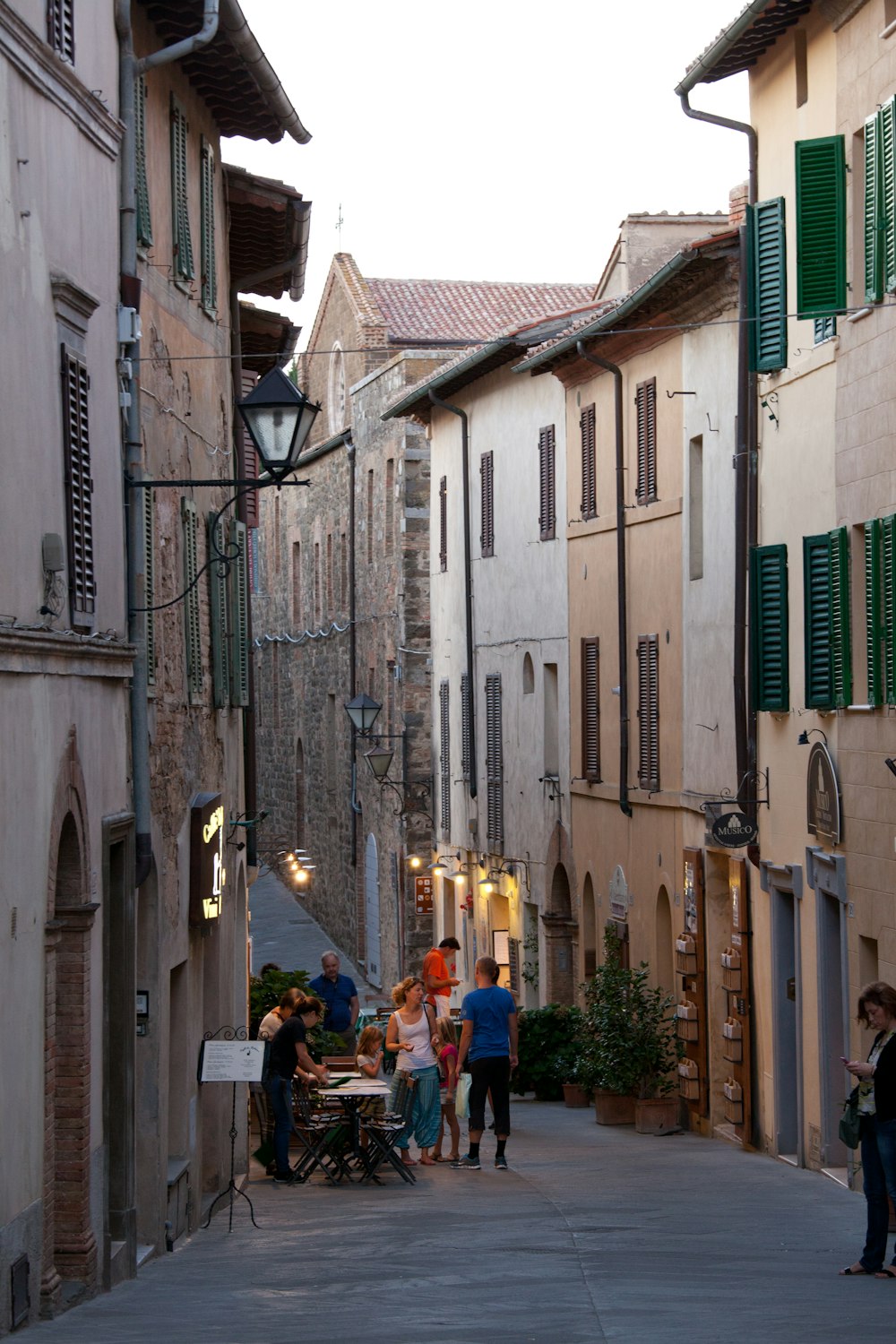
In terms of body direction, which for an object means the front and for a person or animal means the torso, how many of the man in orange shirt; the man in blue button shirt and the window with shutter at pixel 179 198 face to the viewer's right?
2

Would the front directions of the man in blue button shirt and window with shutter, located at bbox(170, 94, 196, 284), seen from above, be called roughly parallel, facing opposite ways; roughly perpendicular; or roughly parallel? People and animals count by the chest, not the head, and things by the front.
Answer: roughly perpendicular

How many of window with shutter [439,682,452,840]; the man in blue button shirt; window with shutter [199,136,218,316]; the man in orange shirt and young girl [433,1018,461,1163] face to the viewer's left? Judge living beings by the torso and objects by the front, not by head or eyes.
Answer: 2

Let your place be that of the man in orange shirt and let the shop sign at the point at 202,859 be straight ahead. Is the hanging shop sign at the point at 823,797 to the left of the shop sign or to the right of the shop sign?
left

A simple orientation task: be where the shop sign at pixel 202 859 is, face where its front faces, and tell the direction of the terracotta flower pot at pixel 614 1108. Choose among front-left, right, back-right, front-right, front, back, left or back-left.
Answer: front-left

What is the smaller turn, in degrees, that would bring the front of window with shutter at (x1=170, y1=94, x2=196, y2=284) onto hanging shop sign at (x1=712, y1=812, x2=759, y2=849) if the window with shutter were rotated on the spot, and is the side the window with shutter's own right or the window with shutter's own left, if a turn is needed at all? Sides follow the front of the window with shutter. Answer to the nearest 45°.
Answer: approximately 45° to the window with shutter's own left

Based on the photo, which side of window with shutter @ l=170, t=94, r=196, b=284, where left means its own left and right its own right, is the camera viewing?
right

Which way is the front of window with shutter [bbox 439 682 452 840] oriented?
to the viewer's left

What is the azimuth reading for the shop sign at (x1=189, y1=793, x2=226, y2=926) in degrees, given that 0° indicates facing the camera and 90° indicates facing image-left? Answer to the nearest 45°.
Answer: approximately 270°

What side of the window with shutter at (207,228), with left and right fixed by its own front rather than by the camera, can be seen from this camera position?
right

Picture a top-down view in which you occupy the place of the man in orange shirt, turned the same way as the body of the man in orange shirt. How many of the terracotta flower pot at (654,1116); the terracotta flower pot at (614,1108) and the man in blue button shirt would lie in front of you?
2

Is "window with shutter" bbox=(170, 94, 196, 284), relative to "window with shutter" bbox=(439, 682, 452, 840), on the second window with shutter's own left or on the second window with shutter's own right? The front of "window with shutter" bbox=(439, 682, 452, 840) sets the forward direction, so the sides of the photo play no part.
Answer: on the second window with shutter's own left

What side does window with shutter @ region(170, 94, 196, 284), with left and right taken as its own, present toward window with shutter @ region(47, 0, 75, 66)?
right

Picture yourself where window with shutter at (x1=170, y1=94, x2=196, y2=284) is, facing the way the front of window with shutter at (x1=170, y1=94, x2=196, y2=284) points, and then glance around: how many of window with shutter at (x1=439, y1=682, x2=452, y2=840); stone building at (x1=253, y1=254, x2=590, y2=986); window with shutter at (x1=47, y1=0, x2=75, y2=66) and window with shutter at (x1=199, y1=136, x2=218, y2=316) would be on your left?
3

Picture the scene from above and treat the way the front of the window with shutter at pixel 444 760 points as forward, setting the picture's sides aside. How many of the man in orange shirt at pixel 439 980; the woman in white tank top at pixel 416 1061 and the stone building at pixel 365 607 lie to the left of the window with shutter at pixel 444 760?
2
